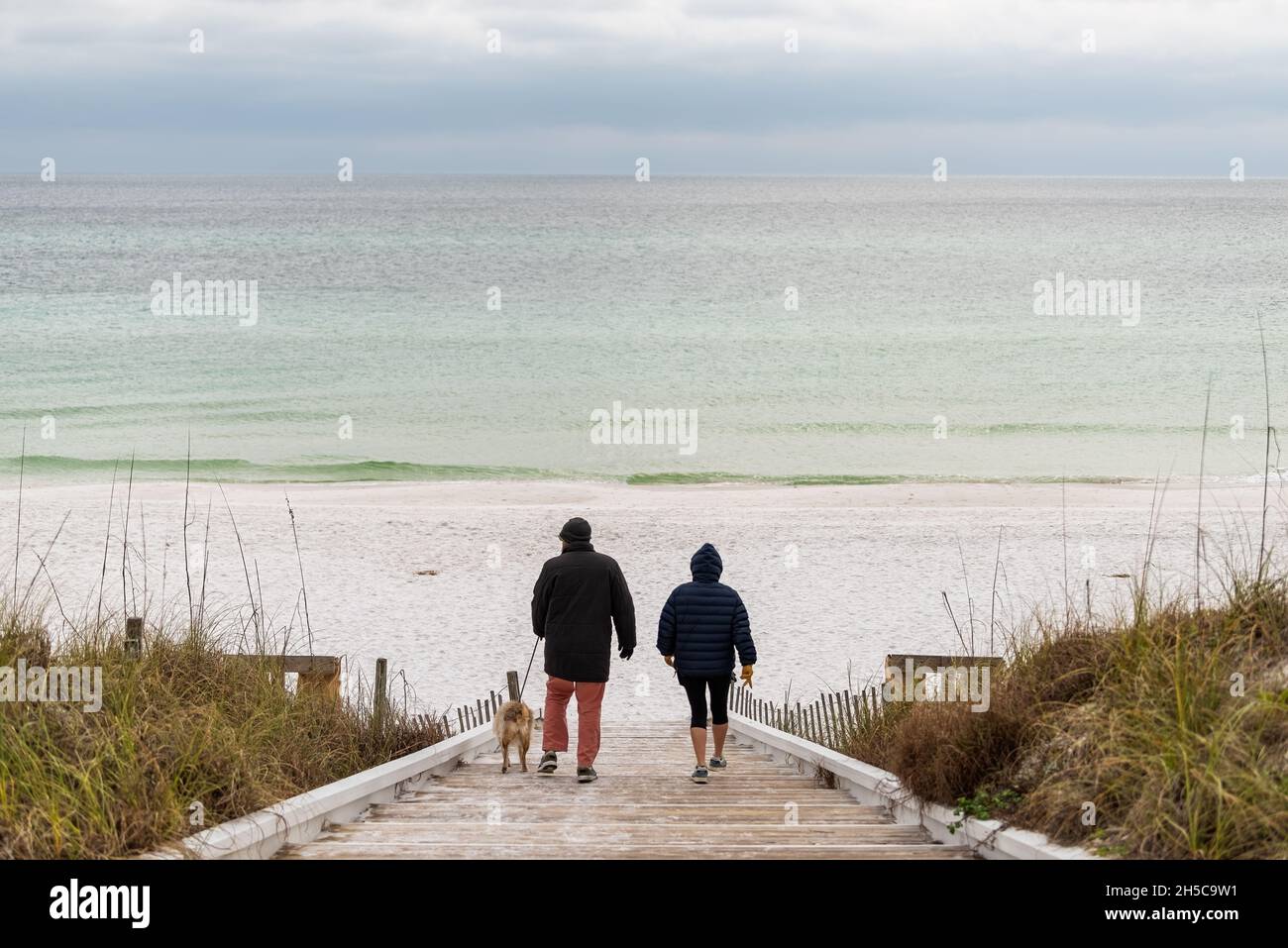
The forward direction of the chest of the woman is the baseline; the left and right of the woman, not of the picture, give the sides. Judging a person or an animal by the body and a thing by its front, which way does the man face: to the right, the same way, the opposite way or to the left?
the same way

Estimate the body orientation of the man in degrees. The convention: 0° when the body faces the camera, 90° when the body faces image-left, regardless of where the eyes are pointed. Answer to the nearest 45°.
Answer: approximately 180°

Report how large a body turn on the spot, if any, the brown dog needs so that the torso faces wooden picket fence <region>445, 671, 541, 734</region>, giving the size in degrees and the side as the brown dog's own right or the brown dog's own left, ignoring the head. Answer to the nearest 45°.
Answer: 0° — it already faces it

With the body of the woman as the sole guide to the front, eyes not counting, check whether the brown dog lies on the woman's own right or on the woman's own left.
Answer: on the woman's own left

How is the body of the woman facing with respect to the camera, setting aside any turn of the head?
away from the camera

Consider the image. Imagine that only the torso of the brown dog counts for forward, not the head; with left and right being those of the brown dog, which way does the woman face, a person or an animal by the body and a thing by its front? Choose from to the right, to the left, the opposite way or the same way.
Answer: the same way

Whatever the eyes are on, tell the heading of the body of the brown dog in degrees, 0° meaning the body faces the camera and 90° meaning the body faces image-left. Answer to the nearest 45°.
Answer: approximately 180°

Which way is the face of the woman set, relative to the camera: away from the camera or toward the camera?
away from the camera

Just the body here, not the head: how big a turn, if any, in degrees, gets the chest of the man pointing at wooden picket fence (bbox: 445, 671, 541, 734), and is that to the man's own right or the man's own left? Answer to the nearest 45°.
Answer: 0° — they already face it
